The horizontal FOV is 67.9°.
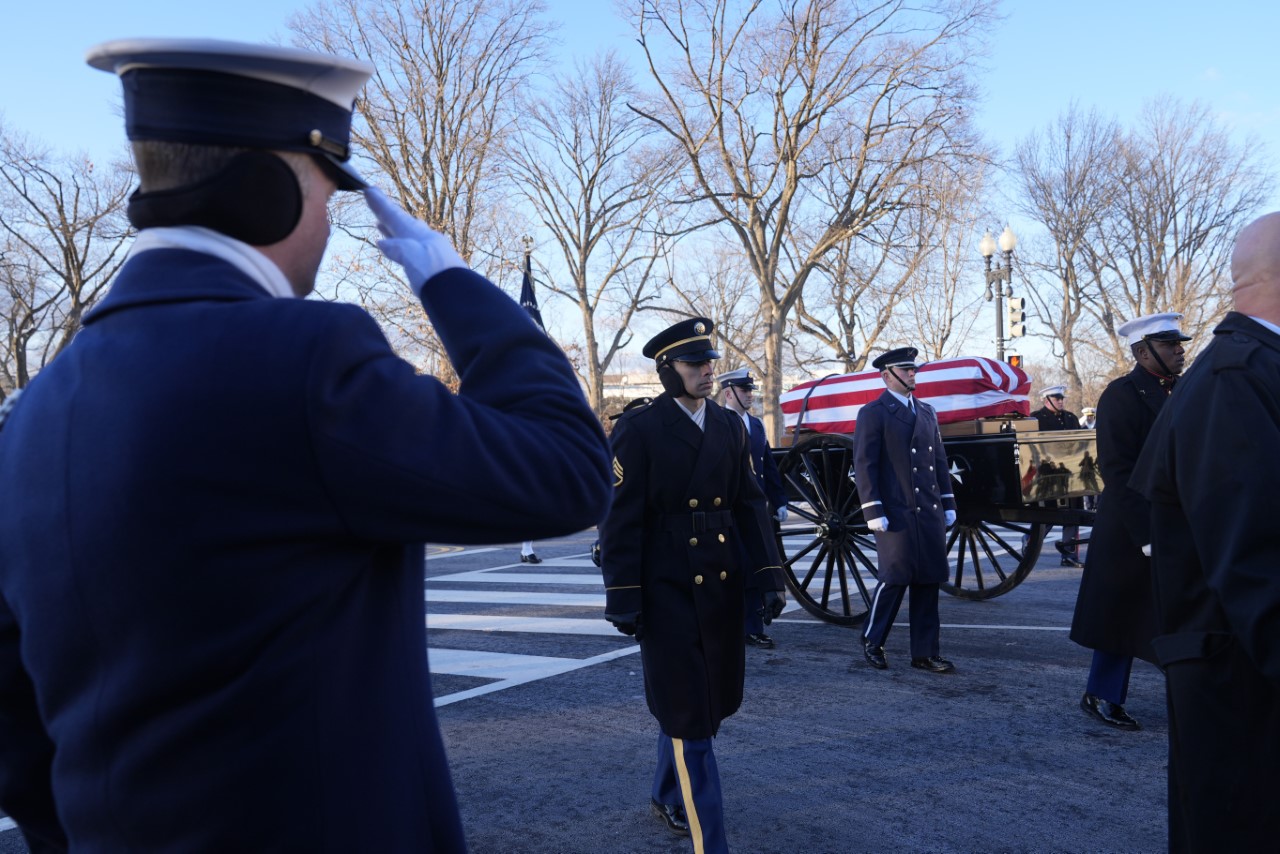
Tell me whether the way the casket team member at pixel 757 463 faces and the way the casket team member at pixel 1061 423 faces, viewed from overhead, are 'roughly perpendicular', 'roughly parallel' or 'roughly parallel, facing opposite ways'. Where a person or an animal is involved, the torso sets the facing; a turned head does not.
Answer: roughly parallel

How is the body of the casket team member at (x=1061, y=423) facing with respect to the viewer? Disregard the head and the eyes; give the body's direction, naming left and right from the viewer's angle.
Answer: facing the viewer and to the right of the viewer

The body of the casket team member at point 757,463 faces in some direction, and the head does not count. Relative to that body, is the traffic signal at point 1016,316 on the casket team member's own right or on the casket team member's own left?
on the casket team member's own left

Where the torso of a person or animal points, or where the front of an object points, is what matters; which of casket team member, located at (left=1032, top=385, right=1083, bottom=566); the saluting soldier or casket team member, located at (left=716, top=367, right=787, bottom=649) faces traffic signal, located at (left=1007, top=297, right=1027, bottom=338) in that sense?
the saluting soldier

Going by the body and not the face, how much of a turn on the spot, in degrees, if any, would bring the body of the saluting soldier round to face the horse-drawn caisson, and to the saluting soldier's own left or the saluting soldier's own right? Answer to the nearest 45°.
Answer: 0° — they already face it

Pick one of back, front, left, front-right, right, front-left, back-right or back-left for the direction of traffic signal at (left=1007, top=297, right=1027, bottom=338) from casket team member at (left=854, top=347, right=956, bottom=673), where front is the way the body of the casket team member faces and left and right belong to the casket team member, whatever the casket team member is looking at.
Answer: back-left

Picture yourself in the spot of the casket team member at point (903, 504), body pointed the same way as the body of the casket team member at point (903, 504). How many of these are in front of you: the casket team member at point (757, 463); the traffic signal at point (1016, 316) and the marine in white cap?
1

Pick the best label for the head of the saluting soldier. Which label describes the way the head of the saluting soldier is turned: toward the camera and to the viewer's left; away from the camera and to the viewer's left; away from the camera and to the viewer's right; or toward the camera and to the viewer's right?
away from the camera and to the viewer's right

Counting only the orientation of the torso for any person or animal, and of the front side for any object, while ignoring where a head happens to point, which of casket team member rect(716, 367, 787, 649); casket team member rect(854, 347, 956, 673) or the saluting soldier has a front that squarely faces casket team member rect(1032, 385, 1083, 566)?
the saluting soldier

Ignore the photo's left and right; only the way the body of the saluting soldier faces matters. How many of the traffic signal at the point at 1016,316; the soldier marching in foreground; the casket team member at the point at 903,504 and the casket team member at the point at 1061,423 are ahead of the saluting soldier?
4

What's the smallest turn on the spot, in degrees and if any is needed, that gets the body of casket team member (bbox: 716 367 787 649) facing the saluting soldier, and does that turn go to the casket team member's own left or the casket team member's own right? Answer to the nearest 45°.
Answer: approximately 45° to the casket team member's own right

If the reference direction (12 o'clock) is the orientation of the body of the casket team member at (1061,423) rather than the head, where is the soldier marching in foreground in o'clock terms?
The soldier marching in foreground is roughly at 2 o'clock from the casket team member.

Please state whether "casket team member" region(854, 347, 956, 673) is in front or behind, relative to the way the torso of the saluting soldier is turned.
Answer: in front

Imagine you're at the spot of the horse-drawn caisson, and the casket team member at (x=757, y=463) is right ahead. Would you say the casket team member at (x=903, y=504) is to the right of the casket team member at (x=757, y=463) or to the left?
left

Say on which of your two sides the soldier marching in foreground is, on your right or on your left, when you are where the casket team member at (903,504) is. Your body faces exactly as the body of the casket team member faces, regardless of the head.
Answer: on your right

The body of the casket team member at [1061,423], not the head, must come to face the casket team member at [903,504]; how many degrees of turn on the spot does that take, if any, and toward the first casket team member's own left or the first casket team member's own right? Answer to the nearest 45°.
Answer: approximately 45° to the first casket team member's own right

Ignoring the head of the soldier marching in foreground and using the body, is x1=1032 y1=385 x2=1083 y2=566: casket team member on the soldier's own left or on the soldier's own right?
on the soldier's own left

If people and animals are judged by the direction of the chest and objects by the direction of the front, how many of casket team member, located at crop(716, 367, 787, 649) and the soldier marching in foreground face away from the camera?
0

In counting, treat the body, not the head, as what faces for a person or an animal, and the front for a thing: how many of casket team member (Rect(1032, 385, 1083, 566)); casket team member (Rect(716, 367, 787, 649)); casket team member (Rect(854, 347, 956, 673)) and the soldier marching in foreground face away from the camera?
0
